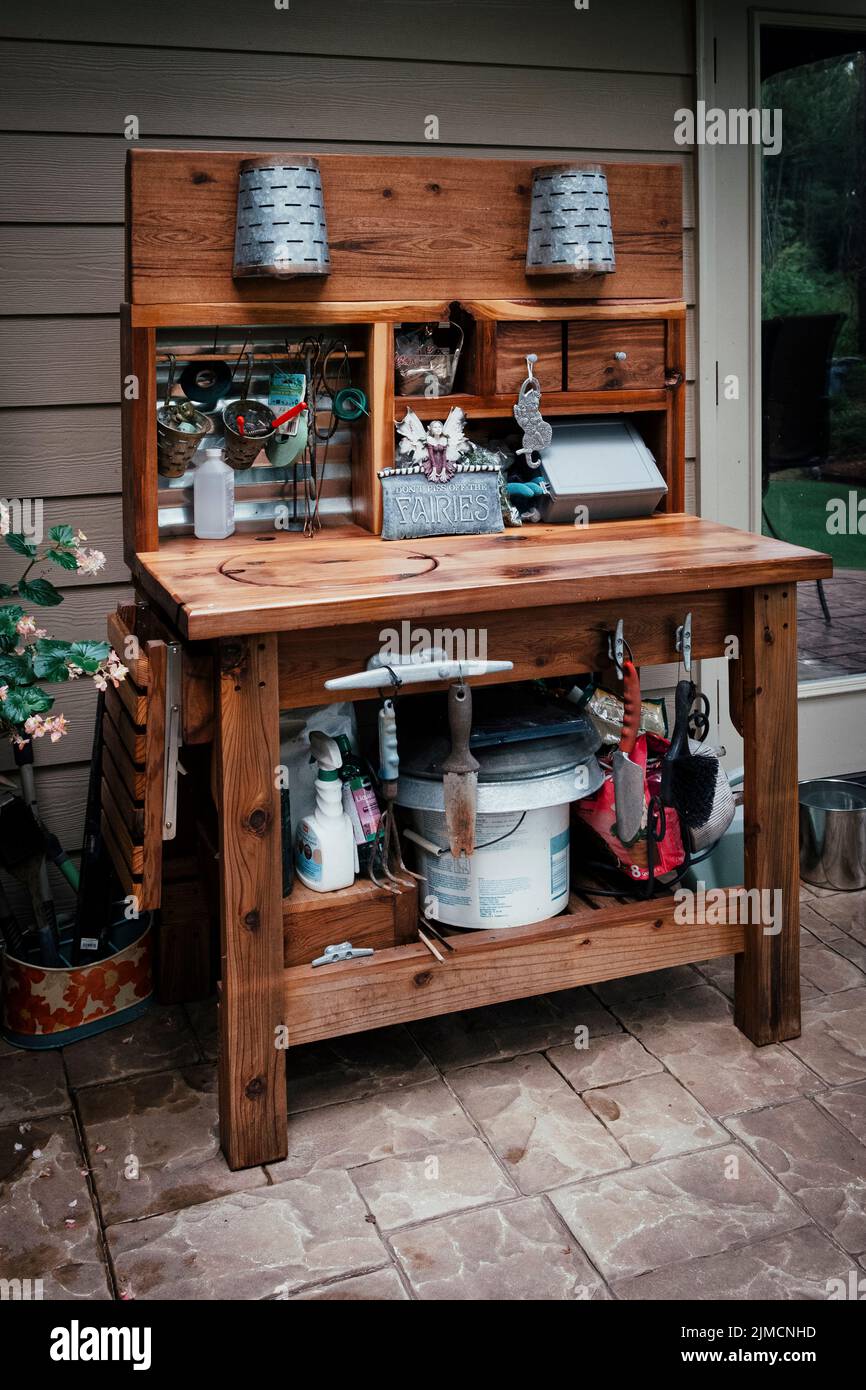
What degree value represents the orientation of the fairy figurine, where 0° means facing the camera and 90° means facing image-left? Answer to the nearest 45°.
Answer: approximately 0°
